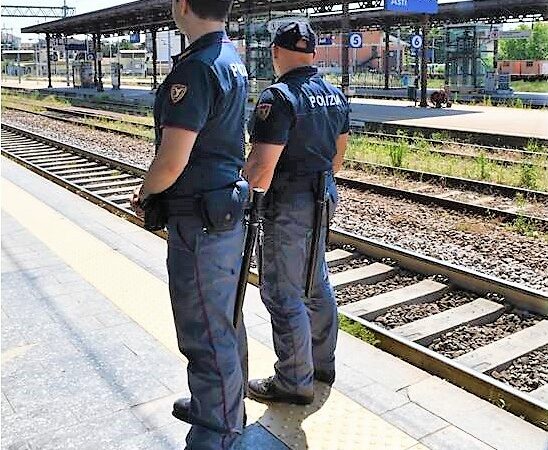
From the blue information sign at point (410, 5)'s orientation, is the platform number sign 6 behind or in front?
behind

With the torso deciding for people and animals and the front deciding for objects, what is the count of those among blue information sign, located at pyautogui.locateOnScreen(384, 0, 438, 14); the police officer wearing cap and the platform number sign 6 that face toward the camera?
2

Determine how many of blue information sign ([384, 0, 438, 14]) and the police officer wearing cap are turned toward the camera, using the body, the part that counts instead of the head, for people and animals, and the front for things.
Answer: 1

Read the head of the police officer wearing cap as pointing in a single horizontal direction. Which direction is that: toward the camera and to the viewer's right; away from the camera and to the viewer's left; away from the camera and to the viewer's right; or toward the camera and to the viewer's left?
away from the camera and to the viewer's left

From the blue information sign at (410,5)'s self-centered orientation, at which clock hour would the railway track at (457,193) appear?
The railway track is roughly at 12 o'clock from the blue information sign.

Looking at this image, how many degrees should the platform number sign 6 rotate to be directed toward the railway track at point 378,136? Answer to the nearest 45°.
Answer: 0° — it already faces it

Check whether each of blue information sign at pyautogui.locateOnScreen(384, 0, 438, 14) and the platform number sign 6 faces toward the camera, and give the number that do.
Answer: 2

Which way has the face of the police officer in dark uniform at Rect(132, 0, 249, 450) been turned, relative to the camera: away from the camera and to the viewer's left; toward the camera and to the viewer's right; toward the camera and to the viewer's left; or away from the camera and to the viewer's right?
away from the camera and to the viewer's left

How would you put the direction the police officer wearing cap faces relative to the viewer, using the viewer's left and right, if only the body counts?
facing away from the viewer and to the left of the viewer
